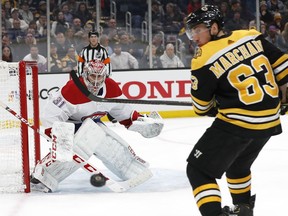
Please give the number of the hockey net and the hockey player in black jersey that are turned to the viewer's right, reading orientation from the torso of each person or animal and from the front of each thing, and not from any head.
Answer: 1

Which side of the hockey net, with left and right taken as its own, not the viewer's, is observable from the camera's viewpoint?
right

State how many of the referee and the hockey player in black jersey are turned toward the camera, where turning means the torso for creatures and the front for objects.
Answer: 1

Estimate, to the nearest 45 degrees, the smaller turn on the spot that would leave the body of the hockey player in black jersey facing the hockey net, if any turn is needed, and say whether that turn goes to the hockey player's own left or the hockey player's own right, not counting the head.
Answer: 0° — they already face it

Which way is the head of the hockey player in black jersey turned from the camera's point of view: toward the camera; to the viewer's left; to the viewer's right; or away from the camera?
to the viewer's left

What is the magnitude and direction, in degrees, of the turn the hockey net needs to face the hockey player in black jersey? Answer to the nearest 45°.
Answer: approximately 45° to its right

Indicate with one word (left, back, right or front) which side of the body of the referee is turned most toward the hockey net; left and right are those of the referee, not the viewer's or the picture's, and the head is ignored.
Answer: front

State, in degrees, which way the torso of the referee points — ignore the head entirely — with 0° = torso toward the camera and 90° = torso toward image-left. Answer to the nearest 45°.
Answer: approximately 0°

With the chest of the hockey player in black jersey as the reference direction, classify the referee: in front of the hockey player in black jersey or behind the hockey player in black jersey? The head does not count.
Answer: in front

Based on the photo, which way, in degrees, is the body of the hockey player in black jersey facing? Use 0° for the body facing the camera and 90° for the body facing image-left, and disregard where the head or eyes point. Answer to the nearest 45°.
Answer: approximately 135°
